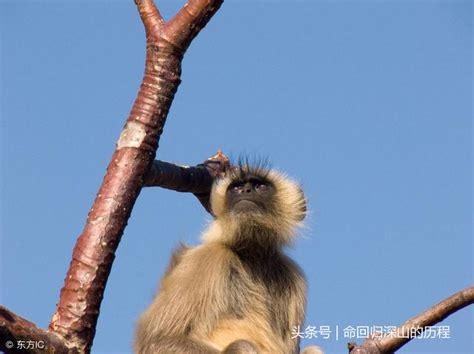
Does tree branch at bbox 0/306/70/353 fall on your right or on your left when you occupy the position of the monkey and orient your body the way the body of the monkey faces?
on your right
